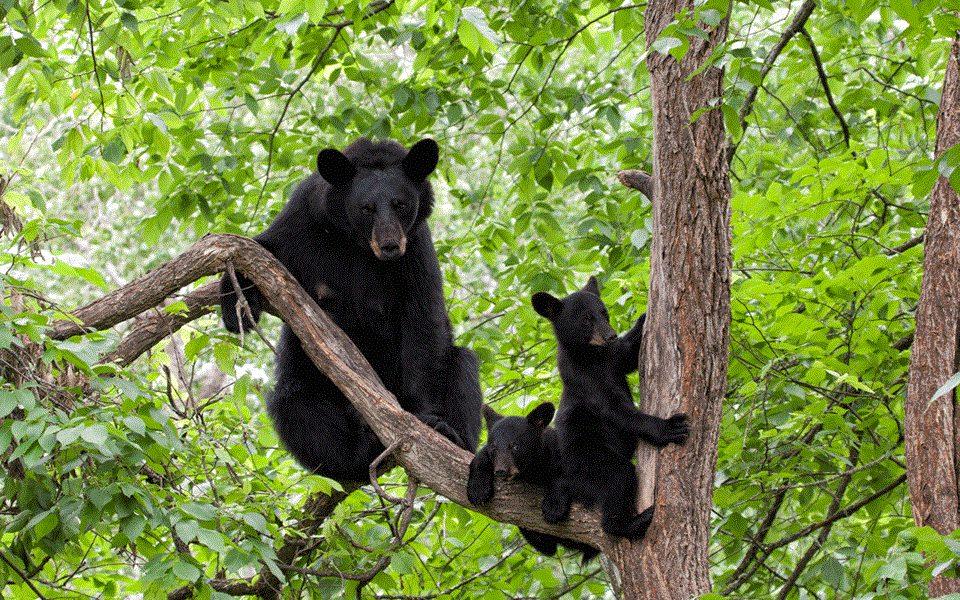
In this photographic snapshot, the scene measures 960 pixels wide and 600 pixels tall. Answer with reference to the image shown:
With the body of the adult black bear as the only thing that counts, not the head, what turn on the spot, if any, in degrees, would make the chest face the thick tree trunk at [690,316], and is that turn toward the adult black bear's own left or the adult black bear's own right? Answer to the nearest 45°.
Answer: approximately 45° to the adult black bear's own left

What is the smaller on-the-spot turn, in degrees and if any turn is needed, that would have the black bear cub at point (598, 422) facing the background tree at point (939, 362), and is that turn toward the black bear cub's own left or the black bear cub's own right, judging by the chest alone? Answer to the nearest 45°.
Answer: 0° — it already faces it

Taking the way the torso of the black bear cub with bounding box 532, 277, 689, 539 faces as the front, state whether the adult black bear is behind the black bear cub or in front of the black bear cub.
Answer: behind

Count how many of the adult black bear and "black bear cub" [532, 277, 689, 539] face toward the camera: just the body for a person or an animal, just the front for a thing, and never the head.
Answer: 1

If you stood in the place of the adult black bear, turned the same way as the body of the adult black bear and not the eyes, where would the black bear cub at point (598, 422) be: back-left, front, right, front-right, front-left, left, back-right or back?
front-left

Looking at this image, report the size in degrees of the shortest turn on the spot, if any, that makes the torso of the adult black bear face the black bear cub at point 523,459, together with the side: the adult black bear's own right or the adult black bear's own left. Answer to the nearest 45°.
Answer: approximately 45° to the adult black bear's own left

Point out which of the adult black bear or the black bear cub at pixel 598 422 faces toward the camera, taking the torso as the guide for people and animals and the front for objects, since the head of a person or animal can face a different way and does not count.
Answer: the adult black bear

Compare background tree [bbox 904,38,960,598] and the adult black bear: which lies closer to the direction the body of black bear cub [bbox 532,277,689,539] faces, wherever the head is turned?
the background tree

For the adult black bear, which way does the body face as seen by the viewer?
toward the camera

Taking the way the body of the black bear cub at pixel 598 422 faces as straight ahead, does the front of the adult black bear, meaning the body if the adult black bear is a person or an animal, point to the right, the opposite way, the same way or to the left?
to the right

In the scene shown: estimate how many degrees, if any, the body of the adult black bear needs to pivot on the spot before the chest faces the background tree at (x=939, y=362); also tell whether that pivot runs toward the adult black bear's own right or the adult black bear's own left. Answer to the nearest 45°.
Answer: approximately 45° to the adult black bear's own left

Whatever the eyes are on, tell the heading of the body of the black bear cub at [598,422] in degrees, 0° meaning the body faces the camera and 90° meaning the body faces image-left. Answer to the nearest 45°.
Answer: approximately 270°
